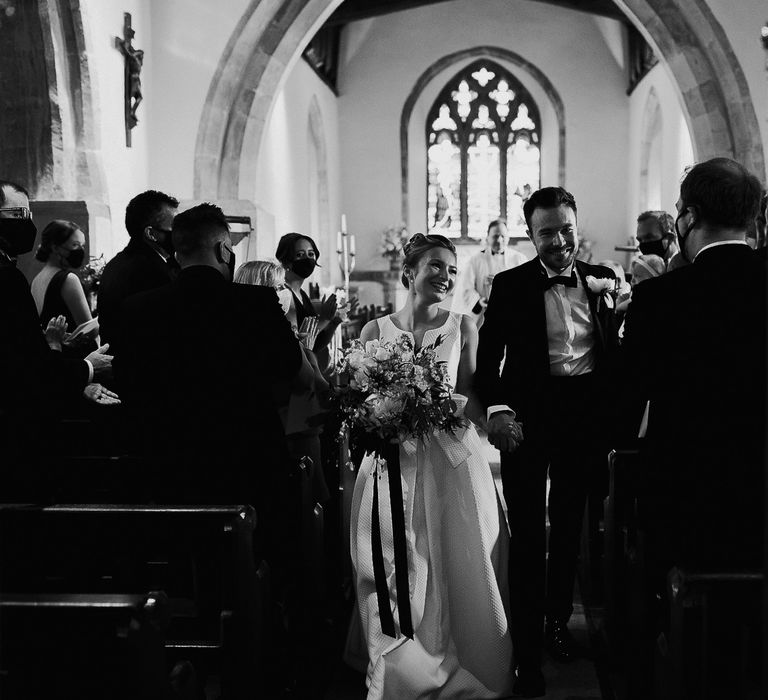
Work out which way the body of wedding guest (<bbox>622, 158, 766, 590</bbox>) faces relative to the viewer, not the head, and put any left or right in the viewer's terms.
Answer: facing away from the viewer and to the left of the viewer

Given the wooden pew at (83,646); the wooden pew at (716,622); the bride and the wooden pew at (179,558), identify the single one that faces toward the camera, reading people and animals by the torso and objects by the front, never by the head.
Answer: the bride

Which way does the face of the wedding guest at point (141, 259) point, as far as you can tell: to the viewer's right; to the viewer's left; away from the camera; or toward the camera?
to the viewer's right

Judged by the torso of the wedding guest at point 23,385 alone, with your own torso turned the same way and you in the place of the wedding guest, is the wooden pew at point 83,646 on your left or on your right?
on your right

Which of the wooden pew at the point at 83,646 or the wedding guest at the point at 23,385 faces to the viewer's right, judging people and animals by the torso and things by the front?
the wedding guest

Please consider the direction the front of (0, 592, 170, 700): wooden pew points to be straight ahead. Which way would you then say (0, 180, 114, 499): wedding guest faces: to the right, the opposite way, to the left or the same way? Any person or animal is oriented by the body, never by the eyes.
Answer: to the right

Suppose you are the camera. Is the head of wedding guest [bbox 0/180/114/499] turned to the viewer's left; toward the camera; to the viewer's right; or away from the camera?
to the viewer's right

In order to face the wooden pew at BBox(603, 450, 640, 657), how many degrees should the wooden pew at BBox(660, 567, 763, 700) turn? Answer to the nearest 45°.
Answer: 0° — it already faces it

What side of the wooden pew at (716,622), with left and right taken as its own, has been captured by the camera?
back

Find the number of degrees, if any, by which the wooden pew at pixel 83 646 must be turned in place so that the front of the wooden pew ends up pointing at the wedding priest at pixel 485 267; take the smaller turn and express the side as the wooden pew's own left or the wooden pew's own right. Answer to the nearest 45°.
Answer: approximately 45° to the wooden pew's own right

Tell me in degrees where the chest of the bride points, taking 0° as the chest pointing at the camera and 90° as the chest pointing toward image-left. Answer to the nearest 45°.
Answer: approximately 0°

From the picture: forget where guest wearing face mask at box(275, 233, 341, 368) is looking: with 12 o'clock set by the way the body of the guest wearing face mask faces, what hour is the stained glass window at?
The stained glass window is roughly at 8 o'clock from the guest wearing face mask.
